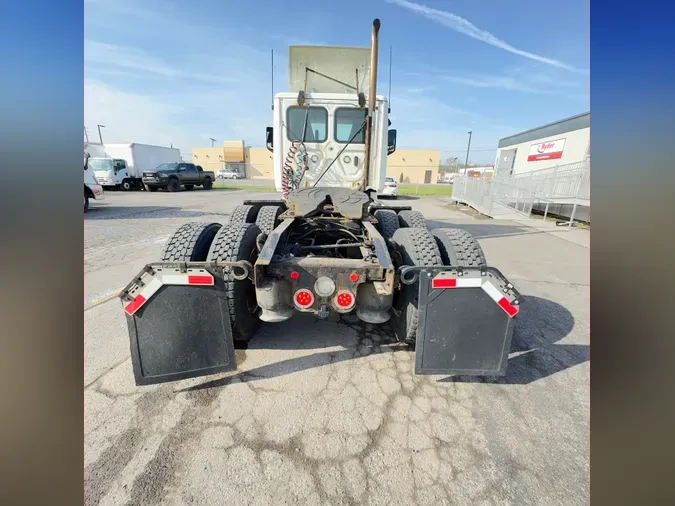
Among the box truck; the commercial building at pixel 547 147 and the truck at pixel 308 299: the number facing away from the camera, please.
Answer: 1

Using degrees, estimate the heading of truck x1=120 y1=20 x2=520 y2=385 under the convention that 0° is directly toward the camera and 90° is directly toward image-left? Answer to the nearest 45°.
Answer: approximately 180°

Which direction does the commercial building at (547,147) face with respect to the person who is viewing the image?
facing the viewer and to the left of the viewer

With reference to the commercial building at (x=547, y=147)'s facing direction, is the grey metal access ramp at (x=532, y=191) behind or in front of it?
in front

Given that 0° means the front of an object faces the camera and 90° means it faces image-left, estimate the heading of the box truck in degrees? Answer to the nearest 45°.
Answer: approximately 45°

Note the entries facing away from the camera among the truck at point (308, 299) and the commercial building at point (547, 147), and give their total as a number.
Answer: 1

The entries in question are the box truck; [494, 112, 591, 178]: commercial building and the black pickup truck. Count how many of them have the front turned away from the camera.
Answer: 0

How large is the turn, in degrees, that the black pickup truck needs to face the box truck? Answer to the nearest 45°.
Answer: approximately 45° to its right

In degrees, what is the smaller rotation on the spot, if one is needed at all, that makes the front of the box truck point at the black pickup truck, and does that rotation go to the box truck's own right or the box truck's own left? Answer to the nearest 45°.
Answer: approximately 135° to the box truck's own left

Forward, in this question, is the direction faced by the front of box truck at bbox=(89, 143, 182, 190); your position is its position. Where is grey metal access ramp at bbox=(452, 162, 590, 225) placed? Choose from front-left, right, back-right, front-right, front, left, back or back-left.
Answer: left

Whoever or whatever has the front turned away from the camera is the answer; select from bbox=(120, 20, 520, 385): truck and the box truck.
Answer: the truck

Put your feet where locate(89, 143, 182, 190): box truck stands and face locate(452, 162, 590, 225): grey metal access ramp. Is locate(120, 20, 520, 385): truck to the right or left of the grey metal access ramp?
right

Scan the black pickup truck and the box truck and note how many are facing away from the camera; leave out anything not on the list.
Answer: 0

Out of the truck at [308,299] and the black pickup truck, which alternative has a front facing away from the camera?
the truck

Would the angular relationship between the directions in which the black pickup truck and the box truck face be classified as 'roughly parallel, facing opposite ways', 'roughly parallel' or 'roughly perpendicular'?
roughly parallel

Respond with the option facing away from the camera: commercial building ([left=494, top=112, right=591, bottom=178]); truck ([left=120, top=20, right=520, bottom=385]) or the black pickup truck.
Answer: the truck

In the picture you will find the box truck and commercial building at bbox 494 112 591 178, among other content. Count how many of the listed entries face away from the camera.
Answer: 0
